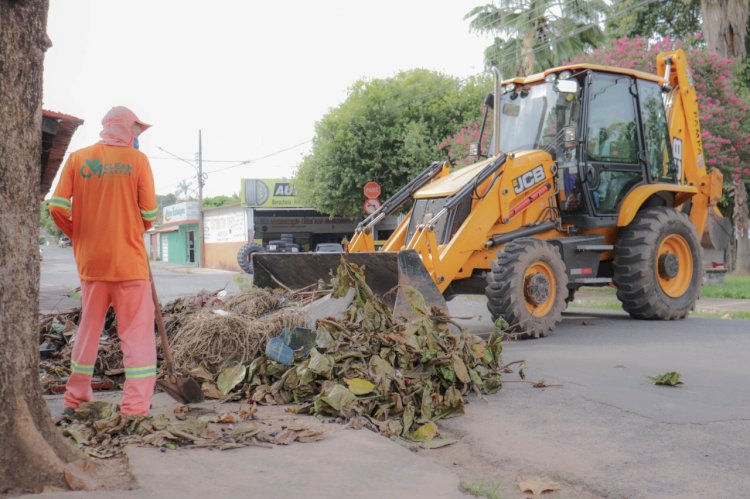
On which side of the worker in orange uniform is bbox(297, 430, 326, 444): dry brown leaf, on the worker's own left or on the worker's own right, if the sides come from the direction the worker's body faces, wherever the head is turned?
on the worker's own right

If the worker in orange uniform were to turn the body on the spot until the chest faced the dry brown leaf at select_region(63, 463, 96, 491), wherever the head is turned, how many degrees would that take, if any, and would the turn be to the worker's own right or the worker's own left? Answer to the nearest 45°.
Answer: approximately 180°

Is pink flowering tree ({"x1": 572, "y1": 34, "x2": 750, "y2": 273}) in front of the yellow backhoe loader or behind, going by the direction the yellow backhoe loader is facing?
behind

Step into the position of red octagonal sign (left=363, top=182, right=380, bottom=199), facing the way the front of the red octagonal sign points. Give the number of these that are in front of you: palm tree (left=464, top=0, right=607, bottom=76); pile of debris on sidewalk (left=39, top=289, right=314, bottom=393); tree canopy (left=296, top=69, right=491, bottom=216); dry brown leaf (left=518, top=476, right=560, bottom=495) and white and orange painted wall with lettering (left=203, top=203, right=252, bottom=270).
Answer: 2

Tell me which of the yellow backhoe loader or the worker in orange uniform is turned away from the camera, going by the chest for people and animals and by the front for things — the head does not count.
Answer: the worker in orange uniform

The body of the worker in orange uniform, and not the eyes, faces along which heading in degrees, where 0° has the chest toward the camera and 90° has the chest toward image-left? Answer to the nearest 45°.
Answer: approximately 180°

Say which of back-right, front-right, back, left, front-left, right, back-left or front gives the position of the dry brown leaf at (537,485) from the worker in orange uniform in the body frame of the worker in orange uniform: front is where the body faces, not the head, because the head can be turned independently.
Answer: back-right

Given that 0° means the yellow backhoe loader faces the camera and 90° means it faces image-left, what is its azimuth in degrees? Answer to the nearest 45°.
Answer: approximately 45°

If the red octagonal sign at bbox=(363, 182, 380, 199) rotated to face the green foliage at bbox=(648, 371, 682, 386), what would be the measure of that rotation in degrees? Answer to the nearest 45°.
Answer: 0° — it already faces it

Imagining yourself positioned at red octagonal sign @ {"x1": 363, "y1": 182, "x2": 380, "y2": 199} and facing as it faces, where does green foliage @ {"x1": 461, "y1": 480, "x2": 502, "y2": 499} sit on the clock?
The green foliage is roughly at 12 o'clock from the red octagonal sign.

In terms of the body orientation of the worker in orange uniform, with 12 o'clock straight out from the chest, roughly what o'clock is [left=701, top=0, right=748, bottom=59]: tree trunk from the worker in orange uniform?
The tree trunk is roughly at 2 o'clock from the worker in orange uniform.

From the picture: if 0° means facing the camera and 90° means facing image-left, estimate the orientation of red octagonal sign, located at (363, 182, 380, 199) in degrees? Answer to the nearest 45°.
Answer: approximately 0°
